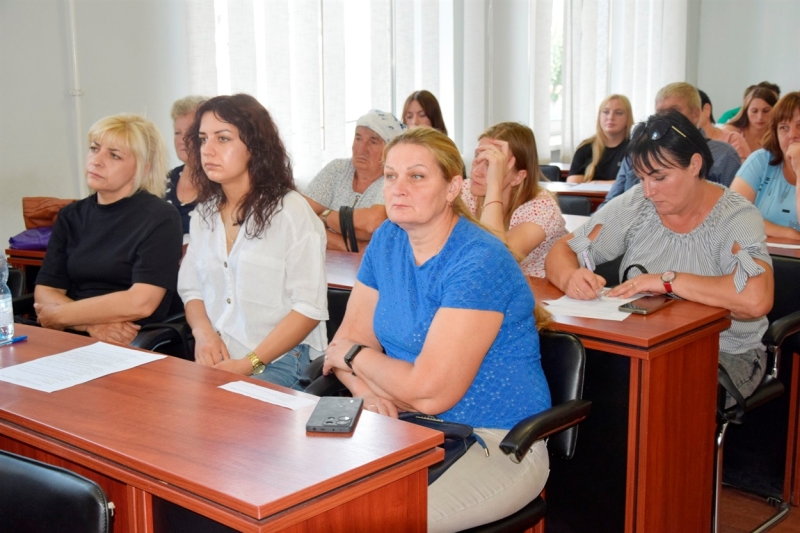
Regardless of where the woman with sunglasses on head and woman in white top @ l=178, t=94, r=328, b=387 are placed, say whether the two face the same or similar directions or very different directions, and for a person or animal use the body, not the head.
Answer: same or similar directions

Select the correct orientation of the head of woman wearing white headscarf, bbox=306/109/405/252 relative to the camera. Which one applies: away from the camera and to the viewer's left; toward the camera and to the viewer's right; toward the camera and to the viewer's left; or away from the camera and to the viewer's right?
toward the camera and to the viewer's left

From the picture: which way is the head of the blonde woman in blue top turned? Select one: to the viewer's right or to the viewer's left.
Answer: to the viewer's left

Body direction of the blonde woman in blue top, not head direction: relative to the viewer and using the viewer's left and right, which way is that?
facing the viewer and to the left of the viewer

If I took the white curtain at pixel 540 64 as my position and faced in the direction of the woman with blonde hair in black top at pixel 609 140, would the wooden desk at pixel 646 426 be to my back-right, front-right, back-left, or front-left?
front-right

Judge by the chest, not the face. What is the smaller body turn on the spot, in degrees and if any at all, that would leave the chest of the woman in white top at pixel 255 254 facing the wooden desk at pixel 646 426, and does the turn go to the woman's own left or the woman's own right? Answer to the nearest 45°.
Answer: approximately 90° to the woman's own left

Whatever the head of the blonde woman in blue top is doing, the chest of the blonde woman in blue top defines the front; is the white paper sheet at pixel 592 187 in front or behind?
behind

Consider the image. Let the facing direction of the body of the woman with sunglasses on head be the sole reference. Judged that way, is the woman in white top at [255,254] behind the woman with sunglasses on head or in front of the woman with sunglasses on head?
in front

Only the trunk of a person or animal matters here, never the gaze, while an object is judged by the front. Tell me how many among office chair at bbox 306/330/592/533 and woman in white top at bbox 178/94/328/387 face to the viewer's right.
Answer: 0

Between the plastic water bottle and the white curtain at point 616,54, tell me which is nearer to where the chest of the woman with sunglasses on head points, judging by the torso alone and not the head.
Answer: the plastic water bottle

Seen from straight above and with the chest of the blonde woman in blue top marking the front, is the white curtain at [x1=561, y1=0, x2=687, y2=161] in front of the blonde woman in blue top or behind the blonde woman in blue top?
behind

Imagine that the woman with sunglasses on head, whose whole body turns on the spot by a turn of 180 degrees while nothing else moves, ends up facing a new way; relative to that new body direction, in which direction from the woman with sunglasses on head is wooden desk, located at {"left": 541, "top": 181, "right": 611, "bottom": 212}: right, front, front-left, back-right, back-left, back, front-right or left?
front-left

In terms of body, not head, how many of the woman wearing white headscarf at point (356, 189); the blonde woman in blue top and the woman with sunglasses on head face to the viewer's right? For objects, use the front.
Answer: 0

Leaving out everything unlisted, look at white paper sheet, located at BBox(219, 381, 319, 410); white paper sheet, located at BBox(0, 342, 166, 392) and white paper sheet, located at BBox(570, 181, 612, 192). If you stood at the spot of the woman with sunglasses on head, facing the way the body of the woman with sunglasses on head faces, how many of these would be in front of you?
2

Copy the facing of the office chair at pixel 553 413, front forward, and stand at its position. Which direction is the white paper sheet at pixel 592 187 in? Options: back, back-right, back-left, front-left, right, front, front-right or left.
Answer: back-right

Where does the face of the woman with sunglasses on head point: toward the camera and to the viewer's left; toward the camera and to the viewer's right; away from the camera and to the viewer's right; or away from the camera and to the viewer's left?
toward the camera and to the viewer's left

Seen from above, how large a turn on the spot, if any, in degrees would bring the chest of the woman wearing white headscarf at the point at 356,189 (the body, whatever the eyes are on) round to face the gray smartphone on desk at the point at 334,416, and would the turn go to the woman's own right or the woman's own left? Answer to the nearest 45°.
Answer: approximately 45° to the woman's own left

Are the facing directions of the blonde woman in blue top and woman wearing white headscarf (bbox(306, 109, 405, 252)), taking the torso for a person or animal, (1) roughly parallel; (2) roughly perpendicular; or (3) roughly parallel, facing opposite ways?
roughly parallel

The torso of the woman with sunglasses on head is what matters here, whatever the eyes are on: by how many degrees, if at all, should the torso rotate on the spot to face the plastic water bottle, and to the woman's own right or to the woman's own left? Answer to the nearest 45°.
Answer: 0° — they already face it

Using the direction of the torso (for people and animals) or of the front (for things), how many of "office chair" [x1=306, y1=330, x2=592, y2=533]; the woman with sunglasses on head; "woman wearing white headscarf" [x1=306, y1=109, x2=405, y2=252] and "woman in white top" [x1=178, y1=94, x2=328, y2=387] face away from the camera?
0
